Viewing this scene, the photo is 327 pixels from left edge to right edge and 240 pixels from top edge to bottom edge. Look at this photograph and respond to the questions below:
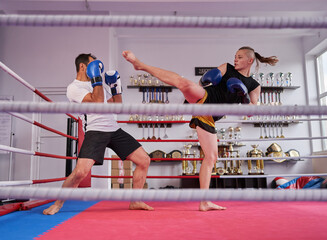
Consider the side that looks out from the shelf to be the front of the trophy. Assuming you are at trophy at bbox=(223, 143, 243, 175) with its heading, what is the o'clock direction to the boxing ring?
The boxing ring is roughly at 12 o'clock from the trophy.

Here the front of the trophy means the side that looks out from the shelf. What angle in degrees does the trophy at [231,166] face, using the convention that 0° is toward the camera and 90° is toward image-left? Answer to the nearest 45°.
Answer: approximately 0°
